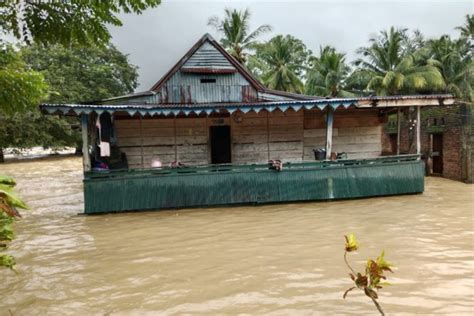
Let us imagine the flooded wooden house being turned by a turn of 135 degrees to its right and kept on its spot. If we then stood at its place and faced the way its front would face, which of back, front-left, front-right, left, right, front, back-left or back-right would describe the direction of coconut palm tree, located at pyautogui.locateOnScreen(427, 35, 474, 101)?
right

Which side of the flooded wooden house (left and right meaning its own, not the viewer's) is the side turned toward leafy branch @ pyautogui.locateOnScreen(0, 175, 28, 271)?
front

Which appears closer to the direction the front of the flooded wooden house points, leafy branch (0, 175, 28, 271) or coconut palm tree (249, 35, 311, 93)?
the leafy branch

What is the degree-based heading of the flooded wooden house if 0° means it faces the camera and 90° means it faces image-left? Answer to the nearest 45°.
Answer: approximately 0°

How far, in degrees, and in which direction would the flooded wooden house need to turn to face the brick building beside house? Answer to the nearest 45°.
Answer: approximately 135° to its left

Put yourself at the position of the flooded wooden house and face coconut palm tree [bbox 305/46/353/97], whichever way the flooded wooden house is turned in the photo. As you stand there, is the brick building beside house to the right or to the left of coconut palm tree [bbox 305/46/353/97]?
right

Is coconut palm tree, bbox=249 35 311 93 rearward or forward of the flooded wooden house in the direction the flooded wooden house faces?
rearward

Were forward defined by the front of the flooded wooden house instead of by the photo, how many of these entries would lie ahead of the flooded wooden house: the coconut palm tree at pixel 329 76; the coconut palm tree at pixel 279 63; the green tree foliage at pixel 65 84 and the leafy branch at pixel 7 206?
1

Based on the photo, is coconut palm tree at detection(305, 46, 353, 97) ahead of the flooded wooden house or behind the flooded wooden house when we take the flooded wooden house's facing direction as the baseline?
behind

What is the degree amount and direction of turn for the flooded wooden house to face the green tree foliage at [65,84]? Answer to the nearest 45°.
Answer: approximately 135° to its right
